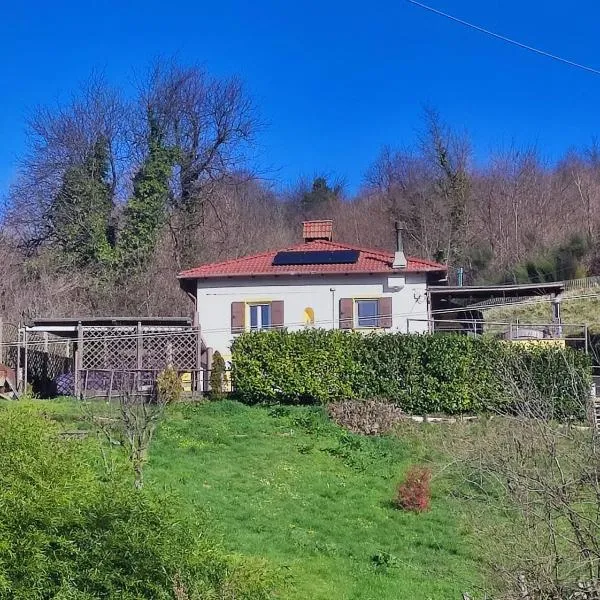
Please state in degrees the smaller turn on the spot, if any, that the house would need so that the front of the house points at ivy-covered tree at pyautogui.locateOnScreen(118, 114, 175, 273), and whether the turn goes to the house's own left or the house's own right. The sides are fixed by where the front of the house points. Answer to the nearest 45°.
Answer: approximately 135° to the house's own right

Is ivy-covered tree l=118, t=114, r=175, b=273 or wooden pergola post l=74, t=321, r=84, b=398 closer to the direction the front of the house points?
the wooden pergola post

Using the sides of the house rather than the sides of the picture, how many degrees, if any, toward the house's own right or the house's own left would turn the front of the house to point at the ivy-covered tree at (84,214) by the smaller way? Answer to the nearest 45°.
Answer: approximately 135° to the house's own right

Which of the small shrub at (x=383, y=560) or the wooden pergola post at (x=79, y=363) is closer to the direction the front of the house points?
the small shrub

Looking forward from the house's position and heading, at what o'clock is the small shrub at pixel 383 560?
The small shrub is roughly at 12 o'clock from the house.

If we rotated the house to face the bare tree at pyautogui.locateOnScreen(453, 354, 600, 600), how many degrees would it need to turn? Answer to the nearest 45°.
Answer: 0° — it already faces it

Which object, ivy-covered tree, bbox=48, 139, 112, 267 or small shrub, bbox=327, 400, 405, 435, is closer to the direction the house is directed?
the small shrub

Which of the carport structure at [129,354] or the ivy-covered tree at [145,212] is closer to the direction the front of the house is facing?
the carport structure

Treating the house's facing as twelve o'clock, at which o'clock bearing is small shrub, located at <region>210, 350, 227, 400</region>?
The small shrub is roughly at 1 o'clock from the house.

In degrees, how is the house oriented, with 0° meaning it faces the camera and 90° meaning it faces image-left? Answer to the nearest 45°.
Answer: approximately 0°

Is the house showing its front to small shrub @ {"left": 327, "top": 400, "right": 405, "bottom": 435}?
yes

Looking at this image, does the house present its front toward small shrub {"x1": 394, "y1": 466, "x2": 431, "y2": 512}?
yes
